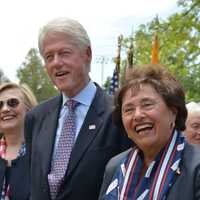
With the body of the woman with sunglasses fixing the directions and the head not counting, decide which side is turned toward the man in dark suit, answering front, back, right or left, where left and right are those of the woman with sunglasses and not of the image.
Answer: left

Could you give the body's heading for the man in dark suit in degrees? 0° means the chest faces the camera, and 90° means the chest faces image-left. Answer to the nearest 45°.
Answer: approximately 45°

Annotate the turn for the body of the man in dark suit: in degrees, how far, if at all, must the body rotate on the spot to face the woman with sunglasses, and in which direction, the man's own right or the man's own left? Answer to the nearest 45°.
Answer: approximately 90° to the man's own right

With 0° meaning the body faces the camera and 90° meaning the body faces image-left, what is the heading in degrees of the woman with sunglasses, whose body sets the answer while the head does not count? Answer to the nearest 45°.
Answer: approximately 45°
